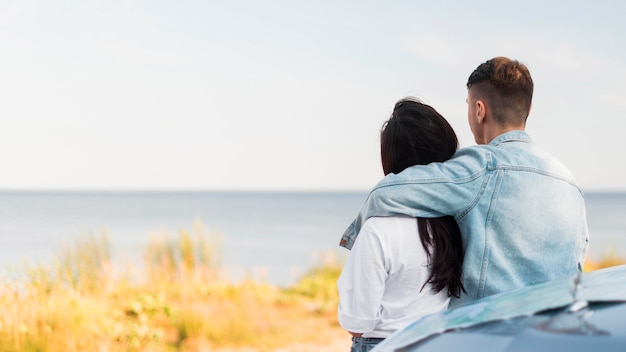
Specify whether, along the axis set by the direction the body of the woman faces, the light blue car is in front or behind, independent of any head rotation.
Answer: behind

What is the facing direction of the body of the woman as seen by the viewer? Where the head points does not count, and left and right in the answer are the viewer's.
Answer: facing away from the viewer and to the left of the viewer

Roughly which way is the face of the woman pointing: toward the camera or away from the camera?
away from the camera
